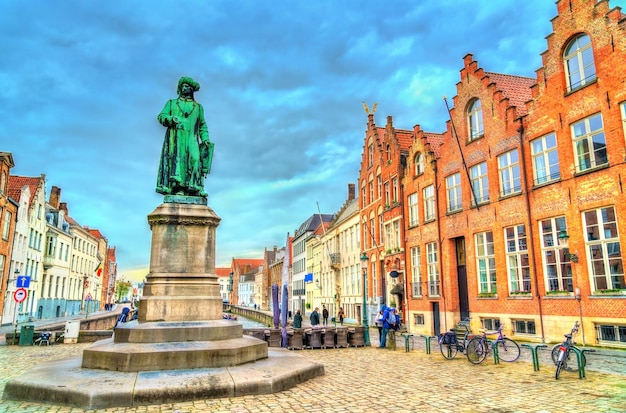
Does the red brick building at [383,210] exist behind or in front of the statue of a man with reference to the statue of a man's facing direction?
behind

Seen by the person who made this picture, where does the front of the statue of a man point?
facing the viewer

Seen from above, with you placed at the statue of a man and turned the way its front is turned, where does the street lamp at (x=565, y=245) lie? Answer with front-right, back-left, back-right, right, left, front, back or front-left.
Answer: left

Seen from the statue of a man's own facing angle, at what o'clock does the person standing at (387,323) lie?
The person standing is roughly at 8 o'clock from the statue of a man.
